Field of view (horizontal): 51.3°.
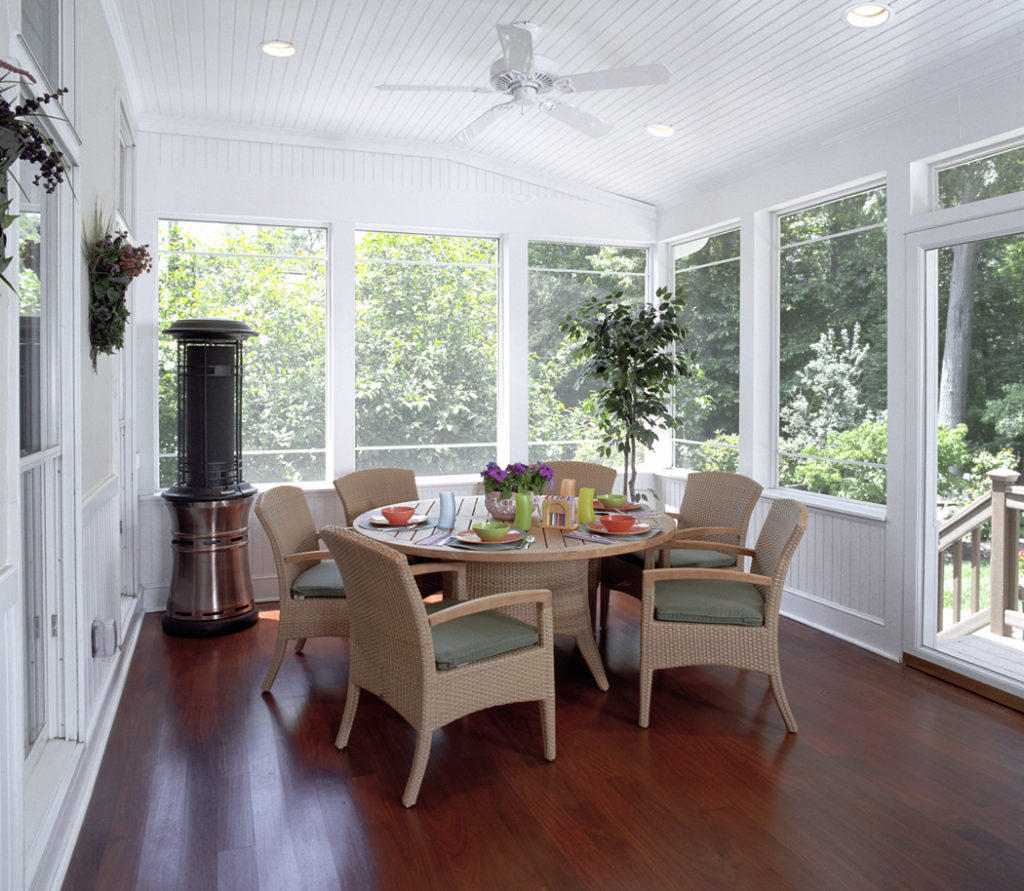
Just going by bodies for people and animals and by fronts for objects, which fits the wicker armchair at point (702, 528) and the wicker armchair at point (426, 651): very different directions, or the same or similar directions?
very different directions

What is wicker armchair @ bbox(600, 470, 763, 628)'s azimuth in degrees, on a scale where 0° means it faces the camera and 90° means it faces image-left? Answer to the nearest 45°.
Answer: approximately 45°

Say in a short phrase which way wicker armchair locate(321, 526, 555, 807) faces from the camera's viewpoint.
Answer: facing away from the viewer and to the right of the viewer

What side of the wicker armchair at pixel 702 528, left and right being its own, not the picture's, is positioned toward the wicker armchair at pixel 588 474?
right

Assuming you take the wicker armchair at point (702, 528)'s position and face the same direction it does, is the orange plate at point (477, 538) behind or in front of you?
in front

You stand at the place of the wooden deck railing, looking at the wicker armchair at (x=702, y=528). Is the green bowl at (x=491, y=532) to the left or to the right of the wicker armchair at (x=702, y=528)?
left

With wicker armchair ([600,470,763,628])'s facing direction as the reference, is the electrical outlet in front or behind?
in front

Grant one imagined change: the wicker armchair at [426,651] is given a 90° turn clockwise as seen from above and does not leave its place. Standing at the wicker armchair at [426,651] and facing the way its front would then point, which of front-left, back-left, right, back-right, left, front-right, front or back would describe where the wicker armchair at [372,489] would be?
back-left
